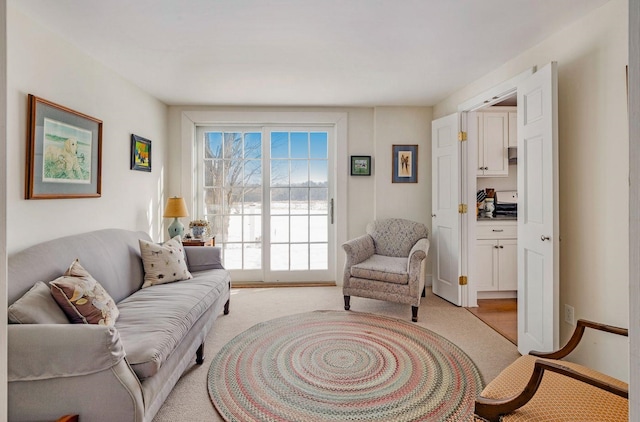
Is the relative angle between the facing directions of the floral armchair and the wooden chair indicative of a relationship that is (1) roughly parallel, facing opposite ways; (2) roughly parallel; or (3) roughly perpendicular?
roughly perpendicular

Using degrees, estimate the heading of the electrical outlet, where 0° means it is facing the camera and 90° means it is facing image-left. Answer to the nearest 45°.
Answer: approximately 45°

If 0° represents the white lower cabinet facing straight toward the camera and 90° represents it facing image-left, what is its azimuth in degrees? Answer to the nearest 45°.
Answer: approximately 0°

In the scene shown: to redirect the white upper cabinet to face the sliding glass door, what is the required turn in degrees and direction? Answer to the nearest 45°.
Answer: approximately 90° to its right

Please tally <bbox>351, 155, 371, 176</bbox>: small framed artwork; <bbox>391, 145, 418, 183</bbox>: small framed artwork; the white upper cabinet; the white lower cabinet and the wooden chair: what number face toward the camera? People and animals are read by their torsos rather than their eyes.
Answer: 4

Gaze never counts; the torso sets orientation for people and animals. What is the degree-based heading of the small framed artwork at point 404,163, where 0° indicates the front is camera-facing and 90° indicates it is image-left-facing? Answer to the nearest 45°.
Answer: approximately 0°
